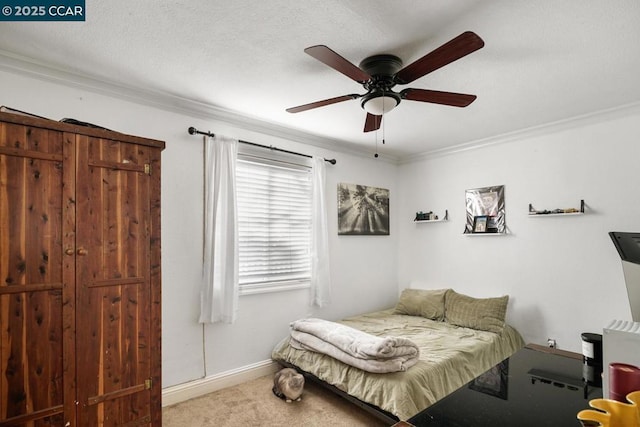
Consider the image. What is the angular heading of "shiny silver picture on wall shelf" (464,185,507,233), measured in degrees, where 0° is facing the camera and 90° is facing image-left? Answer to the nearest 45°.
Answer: approximately 45°

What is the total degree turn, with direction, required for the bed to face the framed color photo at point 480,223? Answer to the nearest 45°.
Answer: approximately 180°

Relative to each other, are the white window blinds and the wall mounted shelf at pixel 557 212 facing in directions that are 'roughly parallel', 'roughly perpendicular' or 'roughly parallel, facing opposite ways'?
roughly perpendicular

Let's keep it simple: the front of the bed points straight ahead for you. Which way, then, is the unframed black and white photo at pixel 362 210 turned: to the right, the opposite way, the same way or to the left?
to the left

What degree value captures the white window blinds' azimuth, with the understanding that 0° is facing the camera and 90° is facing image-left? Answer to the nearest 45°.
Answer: approximately 315°

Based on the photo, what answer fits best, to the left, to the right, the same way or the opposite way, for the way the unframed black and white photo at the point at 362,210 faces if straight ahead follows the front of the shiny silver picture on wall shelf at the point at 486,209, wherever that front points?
to the left
